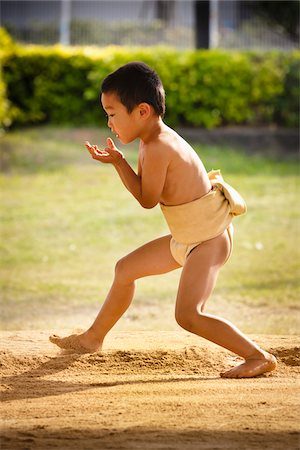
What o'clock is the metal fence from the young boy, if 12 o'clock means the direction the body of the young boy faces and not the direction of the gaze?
The metal fence is roughly at 3 o'clock from the young boy.

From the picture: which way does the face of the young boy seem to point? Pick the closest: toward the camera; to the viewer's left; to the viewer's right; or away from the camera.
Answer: to the viewer's left

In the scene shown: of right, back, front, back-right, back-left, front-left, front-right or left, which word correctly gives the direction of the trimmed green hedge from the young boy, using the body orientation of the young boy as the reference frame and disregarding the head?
right

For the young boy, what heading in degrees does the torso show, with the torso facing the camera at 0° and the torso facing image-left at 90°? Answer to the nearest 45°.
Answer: approximately 90°
